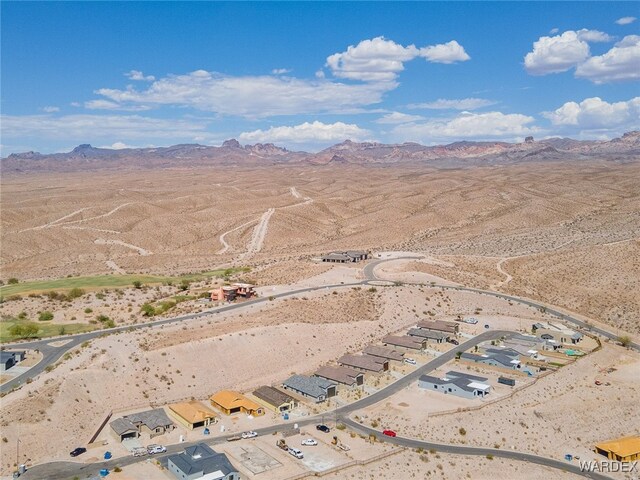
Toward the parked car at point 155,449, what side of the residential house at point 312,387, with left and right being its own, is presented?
right

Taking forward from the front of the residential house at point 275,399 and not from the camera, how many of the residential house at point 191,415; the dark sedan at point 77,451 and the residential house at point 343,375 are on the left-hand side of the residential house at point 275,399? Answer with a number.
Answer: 1

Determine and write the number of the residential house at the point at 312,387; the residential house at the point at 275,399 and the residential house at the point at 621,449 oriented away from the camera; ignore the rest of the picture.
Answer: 0

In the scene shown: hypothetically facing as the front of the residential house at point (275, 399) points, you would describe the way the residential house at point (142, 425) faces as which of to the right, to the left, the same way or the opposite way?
the same way

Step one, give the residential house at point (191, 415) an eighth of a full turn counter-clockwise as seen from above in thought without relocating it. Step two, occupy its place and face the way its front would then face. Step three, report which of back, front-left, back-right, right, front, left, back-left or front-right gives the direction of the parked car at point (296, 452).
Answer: front-right

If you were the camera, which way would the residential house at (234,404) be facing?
facing the viewer and to the right of the viewer

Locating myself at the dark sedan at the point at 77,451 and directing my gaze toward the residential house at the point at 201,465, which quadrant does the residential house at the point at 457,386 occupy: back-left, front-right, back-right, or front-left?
front-left

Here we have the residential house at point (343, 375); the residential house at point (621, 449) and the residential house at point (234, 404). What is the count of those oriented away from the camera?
0

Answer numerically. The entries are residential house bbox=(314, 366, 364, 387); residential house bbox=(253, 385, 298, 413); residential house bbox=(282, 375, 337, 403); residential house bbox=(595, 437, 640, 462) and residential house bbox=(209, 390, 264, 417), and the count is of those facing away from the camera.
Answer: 0

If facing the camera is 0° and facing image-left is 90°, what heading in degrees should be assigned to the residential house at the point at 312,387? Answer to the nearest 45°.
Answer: approximately 315°

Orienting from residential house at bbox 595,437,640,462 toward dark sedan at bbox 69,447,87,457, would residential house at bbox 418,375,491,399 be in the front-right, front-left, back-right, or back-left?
front-right

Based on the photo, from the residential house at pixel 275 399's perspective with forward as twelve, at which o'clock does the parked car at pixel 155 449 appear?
The parked car is roughly at 3 o'clock from the residential house.

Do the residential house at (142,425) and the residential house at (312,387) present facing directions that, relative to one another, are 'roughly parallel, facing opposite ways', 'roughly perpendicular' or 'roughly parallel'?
roughly parallel

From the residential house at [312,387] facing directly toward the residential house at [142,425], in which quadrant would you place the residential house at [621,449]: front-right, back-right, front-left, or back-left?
back-left

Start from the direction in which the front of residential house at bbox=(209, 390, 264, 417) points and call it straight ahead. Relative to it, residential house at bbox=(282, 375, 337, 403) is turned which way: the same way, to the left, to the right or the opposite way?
the same way

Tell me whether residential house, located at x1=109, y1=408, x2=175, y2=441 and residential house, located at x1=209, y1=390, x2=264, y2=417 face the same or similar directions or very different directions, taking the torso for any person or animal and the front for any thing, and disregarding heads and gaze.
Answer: same or similar directions

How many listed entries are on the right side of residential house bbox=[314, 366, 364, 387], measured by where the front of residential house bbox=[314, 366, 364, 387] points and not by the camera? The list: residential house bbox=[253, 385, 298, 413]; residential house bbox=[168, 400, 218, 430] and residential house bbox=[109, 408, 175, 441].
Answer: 3
